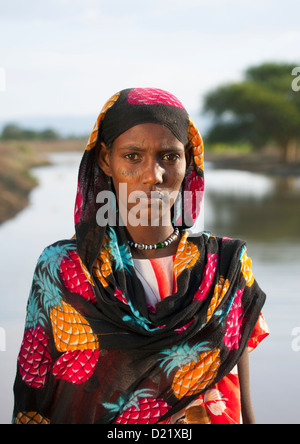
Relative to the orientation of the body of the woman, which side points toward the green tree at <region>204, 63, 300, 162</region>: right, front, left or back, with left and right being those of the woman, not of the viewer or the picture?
back

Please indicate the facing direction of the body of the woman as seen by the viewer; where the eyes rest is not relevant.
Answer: toward the camera
